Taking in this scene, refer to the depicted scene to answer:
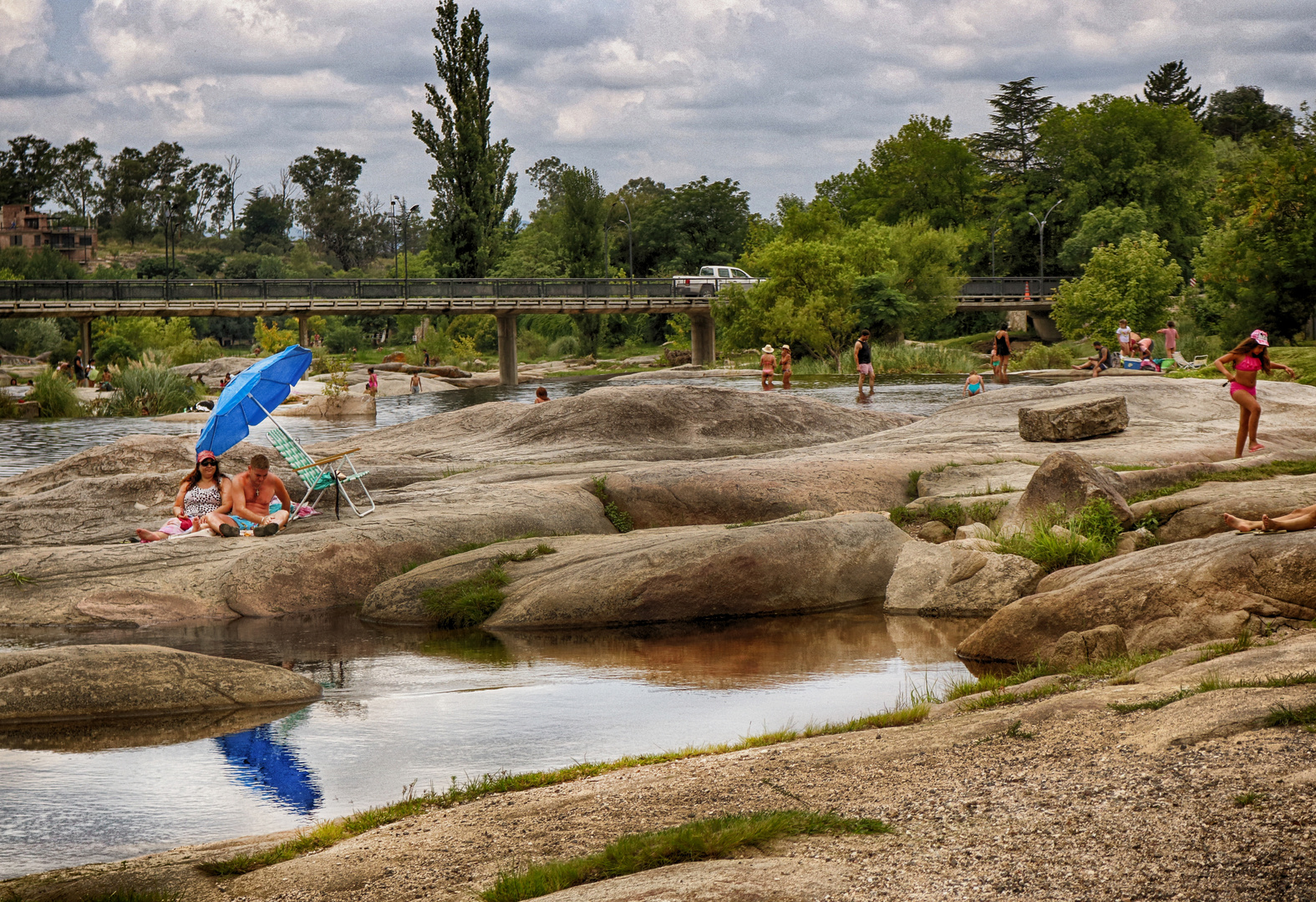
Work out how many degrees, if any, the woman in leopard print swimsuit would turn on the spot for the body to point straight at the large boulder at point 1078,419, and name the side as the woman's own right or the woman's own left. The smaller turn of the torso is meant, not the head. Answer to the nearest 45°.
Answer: approximately 90° to the woman's own left

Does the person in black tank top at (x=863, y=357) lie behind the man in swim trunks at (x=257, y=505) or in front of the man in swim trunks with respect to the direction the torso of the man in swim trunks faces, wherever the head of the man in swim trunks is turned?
behind

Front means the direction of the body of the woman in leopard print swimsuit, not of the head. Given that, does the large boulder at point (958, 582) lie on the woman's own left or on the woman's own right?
on the woman's own left

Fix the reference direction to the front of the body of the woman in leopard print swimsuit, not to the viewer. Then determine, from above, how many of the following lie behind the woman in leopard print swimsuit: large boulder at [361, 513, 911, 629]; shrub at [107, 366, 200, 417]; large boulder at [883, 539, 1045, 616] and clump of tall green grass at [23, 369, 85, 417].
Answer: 2

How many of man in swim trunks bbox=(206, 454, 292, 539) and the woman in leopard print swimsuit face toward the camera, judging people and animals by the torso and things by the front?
2

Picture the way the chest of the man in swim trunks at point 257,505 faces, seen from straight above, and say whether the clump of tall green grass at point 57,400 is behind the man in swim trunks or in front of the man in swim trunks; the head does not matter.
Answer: behind

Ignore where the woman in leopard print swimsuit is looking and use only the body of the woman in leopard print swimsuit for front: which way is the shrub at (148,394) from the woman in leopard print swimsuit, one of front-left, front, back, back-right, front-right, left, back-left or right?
back

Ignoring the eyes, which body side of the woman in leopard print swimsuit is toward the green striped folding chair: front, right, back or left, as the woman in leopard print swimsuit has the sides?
left

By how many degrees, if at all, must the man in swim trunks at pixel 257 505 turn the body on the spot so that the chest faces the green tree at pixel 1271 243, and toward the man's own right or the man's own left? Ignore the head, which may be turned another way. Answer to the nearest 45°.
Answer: approximately 135° to the man's own left

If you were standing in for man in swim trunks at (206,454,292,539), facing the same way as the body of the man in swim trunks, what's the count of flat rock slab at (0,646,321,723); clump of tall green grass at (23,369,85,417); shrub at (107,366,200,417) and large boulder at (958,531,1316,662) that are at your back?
2

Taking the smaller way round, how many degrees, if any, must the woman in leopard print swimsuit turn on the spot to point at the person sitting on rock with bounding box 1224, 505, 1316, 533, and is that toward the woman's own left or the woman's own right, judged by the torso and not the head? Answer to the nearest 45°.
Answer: approximately 45° to the woman's own left
